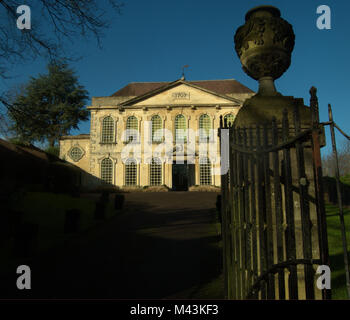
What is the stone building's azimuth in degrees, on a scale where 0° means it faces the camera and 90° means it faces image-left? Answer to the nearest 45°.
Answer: approximately 0°

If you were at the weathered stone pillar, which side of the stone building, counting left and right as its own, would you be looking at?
front

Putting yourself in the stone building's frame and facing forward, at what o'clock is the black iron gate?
The black iron gate is roughly at 12 o'clock from the stone building.
